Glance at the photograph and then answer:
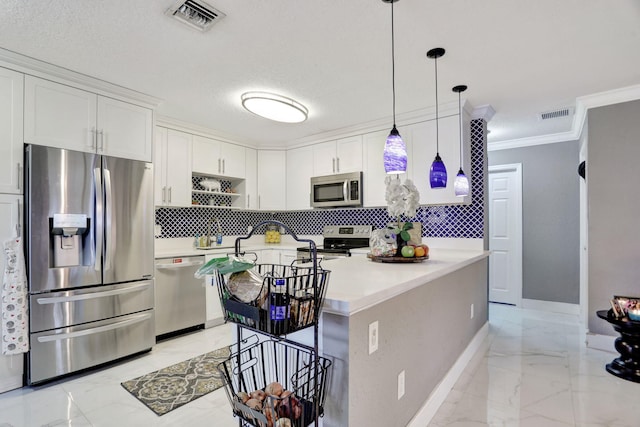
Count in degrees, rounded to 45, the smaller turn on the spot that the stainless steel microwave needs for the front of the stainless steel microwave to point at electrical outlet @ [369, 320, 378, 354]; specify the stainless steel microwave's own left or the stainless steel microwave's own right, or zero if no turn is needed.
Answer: approximately 45° to the stainless steel microwave's own left

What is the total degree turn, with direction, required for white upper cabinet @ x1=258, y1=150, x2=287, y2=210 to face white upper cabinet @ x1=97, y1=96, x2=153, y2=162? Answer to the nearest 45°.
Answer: approximately 45° to its right

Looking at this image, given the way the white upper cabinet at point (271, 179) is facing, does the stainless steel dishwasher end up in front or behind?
in front

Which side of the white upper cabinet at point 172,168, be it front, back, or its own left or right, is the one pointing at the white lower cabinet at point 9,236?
right

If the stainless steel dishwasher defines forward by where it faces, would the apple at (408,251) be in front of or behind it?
in front

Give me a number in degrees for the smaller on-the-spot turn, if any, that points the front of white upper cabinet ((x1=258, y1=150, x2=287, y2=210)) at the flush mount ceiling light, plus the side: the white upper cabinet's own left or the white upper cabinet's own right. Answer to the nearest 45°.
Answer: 0° — it already faces it

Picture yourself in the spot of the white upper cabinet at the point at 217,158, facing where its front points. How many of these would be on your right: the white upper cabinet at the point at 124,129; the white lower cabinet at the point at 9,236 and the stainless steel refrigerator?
3

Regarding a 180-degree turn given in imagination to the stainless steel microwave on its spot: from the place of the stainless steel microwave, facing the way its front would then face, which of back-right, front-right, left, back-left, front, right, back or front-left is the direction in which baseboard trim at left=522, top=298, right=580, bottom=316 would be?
front-right
